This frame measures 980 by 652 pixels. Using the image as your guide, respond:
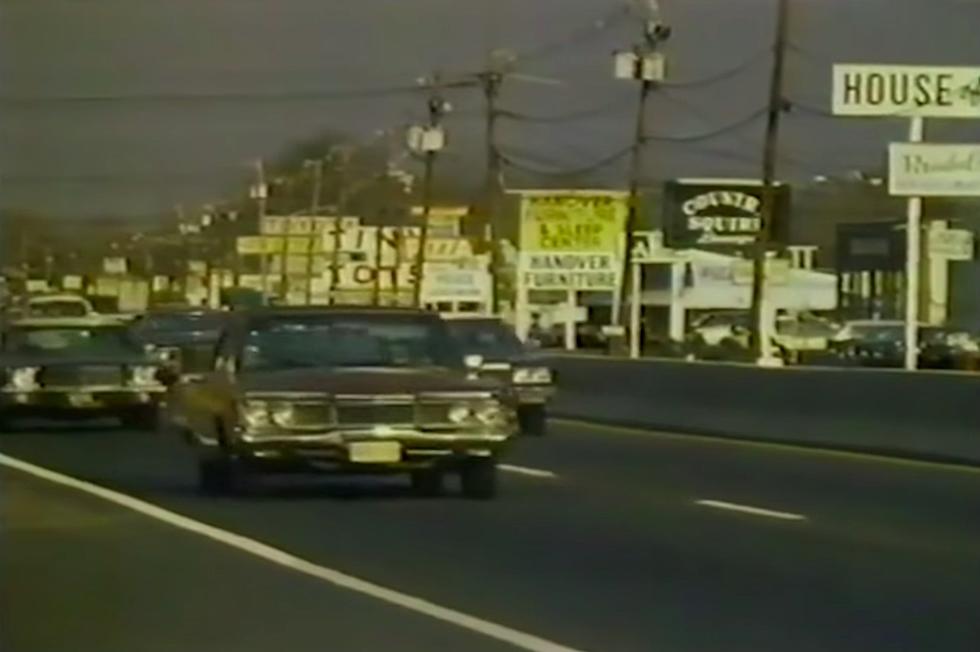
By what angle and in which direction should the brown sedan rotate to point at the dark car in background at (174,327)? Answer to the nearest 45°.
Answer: approximately 180°

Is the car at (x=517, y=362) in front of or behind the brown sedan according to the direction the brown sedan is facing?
behind

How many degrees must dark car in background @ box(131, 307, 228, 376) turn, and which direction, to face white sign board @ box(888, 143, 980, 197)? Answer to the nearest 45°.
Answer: approximately 90° to its left

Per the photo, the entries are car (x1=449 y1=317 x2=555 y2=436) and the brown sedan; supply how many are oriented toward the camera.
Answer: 2

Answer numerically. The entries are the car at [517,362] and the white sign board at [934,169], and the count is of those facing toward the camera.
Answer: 2

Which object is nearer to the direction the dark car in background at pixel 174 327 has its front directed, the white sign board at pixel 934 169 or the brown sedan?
the brown sedan

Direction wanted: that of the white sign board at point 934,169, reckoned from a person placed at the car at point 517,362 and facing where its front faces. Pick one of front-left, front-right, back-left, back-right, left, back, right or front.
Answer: back-left

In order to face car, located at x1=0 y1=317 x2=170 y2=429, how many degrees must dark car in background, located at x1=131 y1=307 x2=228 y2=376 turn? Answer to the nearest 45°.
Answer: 0° — it already faces it
